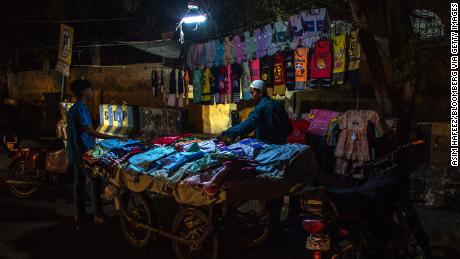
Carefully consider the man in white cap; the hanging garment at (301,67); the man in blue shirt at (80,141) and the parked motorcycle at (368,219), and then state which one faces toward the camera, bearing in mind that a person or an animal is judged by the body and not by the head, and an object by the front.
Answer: the hanging garment

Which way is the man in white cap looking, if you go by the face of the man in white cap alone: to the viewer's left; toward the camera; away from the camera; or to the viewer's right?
to the viewer's left

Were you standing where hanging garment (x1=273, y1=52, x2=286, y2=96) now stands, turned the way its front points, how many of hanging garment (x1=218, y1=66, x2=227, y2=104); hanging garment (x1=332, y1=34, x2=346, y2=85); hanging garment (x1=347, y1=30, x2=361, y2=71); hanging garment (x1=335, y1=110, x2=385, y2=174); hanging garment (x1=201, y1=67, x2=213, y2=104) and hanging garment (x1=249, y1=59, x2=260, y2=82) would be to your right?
3

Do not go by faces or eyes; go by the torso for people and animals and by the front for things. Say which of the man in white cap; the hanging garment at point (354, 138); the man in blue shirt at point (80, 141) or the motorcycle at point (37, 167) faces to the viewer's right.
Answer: the man in blue shirt

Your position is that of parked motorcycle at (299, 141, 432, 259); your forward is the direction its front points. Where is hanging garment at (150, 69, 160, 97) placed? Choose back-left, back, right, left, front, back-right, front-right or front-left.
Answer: left

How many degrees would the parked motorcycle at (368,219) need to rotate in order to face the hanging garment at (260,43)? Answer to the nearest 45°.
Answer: approximately 90° to its left

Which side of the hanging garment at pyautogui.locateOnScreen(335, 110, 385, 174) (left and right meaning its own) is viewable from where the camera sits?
front

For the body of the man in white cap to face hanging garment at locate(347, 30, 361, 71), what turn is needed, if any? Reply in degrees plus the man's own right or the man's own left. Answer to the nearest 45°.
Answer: approximately 135° to the man's own right

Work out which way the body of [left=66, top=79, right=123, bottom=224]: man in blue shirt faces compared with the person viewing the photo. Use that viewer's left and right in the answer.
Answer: facing to the right of the viewer

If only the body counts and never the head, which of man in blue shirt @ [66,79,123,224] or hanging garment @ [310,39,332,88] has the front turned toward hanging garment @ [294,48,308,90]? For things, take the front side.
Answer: the man in blue shirt

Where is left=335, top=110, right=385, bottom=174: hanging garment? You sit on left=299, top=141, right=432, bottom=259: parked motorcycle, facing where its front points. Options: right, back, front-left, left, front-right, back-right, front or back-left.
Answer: front-left

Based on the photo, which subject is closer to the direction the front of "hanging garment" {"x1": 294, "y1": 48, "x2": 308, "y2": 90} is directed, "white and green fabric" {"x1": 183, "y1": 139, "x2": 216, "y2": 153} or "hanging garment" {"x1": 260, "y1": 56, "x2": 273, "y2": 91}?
the white and green fabric

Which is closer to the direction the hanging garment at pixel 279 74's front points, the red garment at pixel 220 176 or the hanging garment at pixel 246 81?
the red garment

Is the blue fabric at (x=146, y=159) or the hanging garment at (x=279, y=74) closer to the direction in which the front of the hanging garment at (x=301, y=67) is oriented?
the blue fabric

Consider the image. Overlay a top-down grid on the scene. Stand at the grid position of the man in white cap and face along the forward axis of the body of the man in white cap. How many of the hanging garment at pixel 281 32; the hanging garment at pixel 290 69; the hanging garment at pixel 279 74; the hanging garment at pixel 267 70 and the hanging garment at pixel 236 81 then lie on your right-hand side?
5

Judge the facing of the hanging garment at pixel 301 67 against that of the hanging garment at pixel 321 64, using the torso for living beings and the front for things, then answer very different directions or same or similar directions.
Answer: same or similar directions

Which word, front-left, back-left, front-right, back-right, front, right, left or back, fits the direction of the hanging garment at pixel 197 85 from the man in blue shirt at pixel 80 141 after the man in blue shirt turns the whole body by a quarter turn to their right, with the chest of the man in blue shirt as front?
back-left

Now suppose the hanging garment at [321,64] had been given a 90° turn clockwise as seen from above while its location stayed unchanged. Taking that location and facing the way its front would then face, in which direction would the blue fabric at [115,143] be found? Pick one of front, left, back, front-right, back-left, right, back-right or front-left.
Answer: front-left

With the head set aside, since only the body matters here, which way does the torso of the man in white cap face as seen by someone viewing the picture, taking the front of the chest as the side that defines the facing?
to the viewer's left

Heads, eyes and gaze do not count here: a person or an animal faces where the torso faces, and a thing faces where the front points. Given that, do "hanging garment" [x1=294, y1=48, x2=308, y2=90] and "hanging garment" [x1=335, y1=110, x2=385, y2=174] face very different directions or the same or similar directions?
same or similar directions
